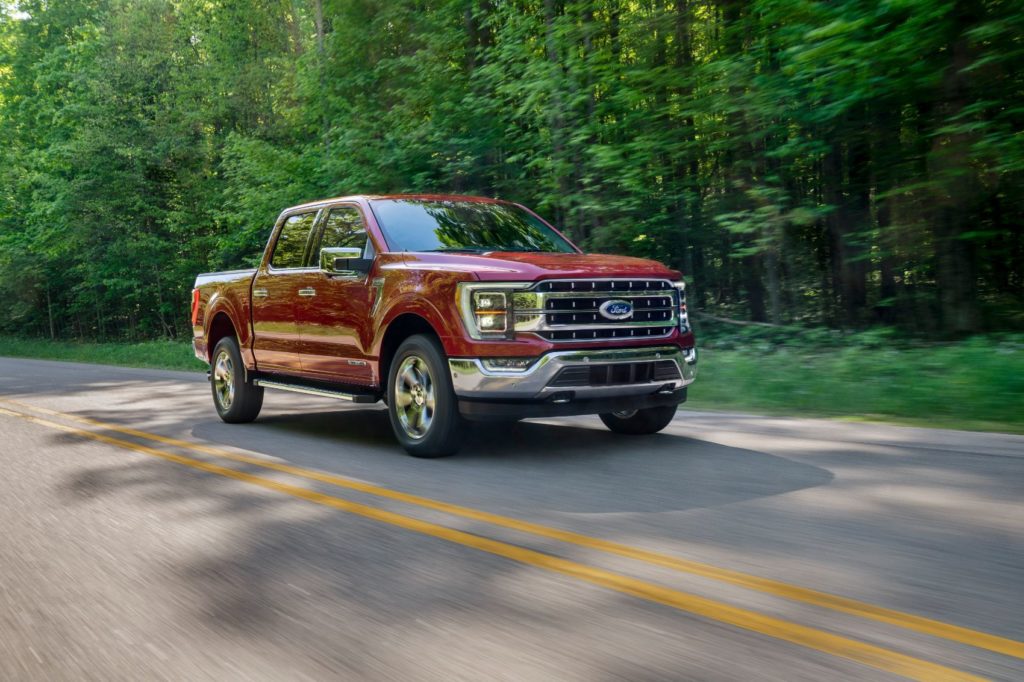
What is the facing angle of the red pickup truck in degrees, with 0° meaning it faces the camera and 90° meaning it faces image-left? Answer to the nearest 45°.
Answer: approximately 315°
